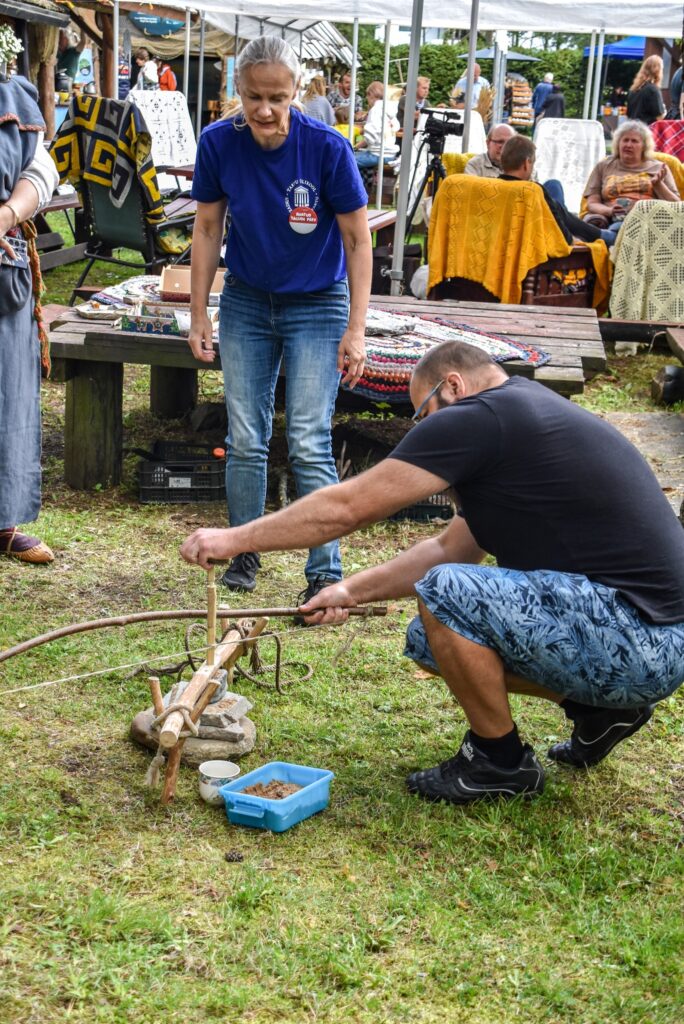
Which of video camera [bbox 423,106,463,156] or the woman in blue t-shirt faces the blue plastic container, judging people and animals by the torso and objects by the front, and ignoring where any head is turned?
the woman in blue t-shirt

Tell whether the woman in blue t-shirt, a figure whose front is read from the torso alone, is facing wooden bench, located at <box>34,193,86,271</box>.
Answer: no

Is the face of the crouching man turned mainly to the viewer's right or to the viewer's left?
to the viewer's left

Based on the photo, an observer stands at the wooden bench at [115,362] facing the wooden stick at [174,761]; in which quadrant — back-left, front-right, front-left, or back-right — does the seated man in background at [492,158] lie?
back-left

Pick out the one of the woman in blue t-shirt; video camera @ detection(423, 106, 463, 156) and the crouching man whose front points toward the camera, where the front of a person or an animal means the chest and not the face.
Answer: the woman in blue t-shirt

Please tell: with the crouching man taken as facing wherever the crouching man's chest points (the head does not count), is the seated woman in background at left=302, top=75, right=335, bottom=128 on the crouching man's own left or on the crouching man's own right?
on the crouching man's own right

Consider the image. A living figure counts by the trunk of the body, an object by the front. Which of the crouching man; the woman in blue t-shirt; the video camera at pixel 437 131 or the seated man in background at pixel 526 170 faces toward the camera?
the woman in blue t-shirt

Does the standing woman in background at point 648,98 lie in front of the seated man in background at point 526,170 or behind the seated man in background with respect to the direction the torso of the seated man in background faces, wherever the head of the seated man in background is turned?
in front

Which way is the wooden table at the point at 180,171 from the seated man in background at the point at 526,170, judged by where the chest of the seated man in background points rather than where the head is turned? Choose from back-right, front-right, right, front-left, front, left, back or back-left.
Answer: left

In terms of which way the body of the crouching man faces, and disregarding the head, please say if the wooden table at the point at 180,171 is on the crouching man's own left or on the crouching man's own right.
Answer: on the crouching man's own right

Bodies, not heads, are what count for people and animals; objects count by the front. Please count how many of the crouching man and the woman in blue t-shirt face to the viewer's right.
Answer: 0

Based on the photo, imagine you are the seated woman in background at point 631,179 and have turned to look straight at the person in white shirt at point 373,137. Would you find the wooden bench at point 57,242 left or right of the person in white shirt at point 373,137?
left

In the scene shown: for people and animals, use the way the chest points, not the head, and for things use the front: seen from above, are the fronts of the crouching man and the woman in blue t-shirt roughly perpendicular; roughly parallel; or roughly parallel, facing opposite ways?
roughly perpendicular

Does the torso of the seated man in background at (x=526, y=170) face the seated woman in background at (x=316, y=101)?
no

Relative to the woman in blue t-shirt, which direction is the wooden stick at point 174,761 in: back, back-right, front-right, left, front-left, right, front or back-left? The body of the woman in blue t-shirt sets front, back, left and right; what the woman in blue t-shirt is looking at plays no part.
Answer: front

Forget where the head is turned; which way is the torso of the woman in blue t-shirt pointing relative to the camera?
toward the camera

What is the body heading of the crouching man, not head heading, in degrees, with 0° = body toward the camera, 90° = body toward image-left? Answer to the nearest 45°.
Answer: approximately 90°

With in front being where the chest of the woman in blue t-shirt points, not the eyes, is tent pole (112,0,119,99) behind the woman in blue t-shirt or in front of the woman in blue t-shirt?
behind
